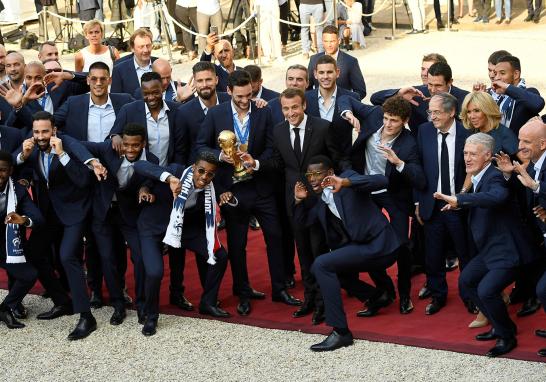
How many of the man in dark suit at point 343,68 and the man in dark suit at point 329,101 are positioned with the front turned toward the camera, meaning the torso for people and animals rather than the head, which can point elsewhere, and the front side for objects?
2

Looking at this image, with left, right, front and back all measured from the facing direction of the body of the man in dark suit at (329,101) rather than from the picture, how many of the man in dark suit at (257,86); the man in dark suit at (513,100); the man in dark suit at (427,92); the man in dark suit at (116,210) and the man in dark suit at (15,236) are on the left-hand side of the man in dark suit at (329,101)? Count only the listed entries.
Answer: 2

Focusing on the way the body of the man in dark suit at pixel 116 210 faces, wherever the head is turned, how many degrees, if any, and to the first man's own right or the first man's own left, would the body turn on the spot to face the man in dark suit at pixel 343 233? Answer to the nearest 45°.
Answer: approximately 45° to the first man's own left
